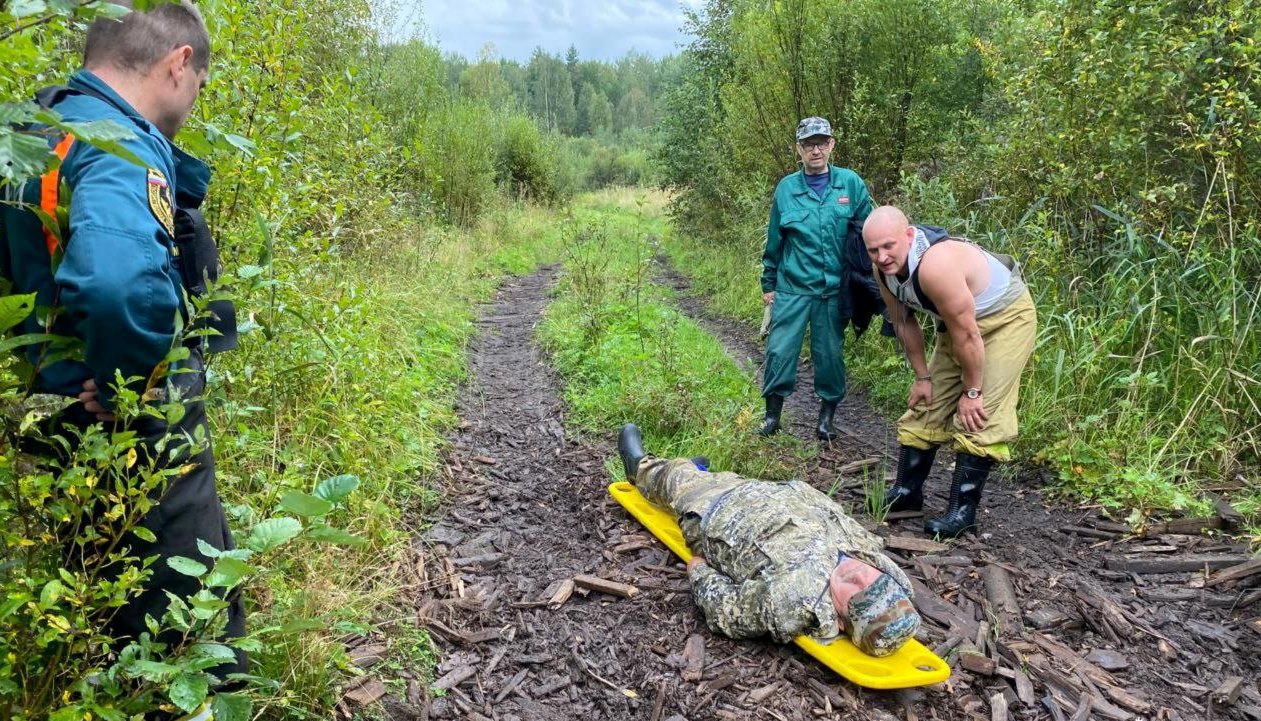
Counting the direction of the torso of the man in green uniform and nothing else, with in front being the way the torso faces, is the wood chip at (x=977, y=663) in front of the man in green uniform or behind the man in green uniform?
in front

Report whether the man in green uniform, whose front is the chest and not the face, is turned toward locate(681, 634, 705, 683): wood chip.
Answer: yes

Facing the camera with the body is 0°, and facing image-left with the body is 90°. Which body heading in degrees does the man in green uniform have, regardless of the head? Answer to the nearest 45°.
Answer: approximately 0°

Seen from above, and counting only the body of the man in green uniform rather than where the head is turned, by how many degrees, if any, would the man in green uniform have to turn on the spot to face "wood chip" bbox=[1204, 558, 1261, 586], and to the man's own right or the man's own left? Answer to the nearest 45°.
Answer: approximately 45° to the man's own left

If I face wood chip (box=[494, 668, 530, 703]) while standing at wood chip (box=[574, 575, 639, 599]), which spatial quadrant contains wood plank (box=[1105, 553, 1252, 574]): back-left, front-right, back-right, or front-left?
back-left

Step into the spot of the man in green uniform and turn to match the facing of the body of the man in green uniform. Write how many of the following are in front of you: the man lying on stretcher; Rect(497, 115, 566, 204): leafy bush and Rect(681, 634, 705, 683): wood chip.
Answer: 2

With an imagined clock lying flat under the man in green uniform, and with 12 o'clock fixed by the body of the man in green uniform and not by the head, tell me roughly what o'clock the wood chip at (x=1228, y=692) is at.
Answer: The wood chip is roughly at 11 o'clock from the man in green uniform.

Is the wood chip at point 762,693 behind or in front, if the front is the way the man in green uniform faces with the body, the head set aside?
in front

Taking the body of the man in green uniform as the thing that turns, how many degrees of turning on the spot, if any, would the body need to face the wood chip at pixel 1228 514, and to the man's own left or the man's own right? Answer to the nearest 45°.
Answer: approximately 45° to the man's own left

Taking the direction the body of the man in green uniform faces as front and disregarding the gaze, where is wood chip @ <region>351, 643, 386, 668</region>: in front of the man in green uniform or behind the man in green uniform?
in front
